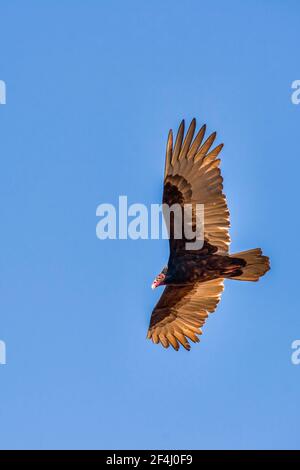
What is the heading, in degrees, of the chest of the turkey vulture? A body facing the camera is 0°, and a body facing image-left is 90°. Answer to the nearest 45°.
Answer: approximately 90°
